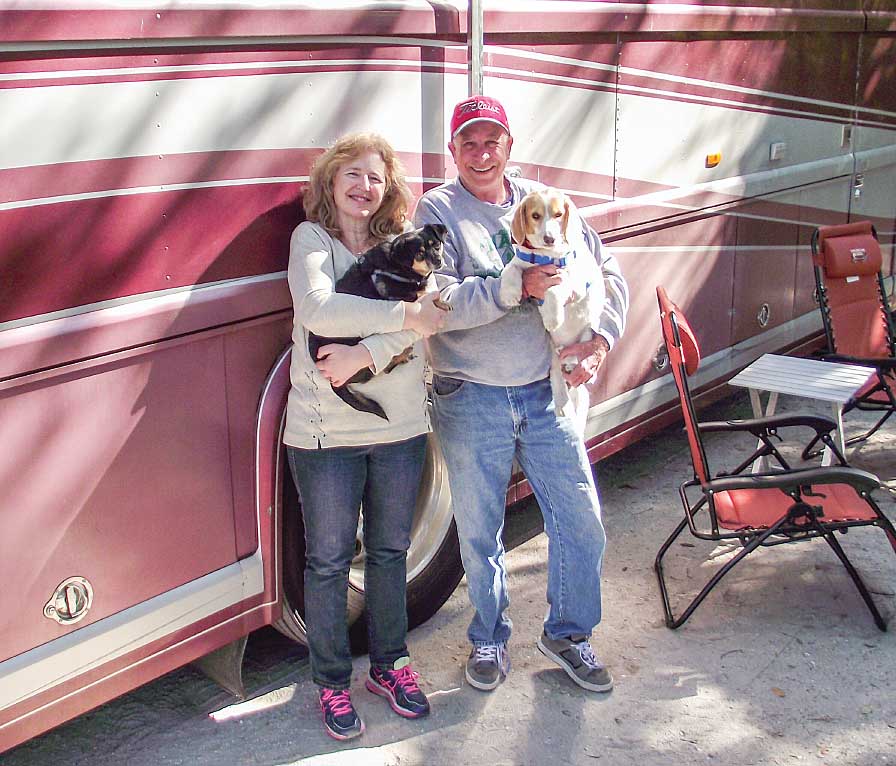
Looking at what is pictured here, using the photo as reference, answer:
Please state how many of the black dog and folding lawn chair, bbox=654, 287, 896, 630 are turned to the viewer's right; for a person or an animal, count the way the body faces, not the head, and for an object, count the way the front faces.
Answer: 2

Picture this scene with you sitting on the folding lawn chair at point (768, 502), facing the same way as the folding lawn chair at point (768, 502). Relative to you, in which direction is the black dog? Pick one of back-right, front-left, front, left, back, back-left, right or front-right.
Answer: back-right

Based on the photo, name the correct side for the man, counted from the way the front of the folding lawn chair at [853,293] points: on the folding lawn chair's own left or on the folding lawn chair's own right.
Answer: on the folding lawn chair's own right

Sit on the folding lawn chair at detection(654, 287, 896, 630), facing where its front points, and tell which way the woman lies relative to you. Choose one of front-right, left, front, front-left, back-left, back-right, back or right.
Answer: back-right

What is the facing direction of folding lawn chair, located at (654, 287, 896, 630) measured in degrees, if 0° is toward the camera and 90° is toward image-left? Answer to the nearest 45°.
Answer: approximately 270°

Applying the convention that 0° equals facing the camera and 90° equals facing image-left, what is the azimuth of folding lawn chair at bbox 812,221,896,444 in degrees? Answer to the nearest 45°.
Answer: approximately 315°

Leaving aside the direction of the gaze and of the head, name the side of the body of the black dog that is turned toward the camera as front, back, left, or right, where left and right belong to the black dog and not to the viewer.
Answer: right

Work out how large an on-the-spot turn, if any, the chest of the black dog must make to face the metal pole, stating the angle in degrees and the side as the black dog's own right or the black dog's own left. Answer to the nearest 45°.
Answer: approximately 90° to the black dog's own left
